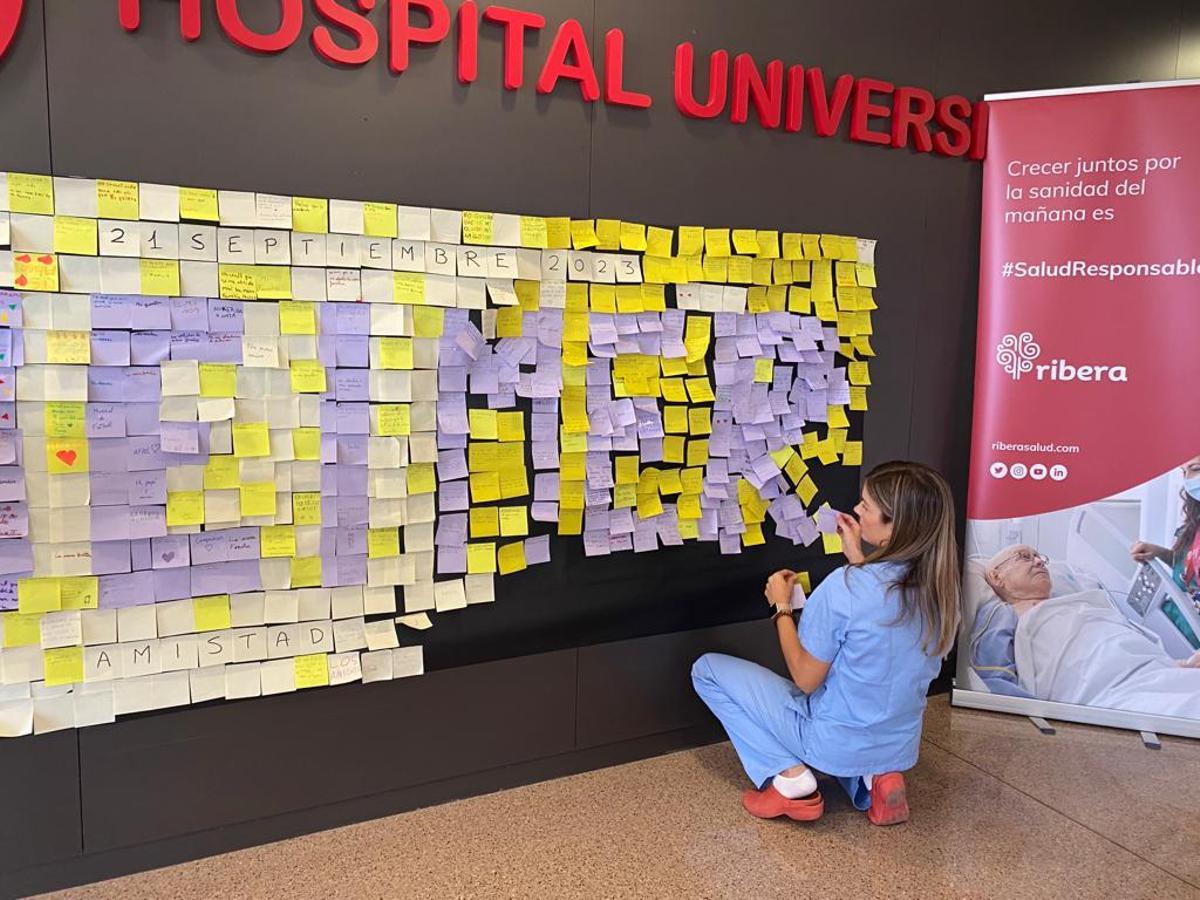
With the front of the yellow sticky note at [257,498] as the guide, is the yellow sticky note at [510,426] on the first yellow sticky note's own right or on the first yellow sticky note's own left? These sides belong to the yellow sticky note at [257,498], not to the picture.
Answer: on the first yellow sticky note's own left

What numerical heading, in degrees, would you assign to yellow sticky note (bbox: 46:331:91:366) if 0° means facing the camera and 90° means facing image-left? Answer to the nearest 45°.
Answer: approximately 0°

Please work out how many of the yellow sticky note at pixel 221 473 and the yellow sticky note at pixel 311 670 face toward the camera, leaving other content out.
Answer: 2

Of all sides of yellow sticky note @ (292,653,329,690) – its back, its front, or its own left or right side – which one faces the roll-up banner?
left

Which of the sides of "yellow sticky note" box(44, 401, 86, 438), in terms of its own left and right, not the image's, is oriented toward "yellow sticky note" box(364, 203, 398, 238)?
left

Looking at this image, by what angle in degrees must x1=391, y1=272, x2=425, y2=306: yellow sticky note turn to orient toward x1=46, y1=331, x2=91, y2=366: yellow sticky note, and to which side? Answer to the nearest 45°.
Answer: approximately 90° to its right

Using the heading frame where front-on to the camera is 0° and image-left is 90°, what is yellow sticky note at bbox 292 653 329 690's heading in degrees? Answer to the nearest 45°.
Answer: approximately 0°
